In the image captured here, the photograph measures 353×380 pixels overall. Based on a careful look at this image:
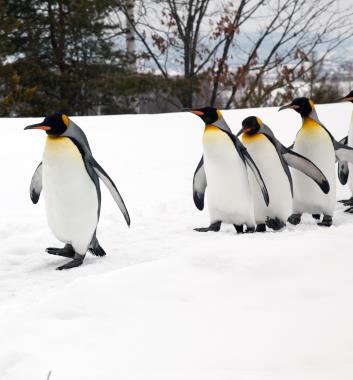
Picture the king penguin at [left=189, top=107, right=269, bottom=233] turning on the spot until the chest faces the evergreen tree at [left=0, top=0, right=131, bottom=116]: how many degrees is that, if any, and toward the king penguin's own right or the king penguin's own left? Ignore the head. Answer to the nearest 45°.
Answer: approximately 135° to the king penguin's own right

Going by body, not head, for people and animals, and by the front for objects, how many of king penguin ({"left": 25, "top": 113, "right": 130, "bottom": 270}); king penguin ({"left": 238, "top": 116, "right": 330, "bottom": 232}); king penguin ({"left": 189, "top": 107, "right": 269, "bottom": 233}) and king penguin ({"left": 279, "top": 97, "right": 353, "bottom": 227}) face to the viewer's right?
0

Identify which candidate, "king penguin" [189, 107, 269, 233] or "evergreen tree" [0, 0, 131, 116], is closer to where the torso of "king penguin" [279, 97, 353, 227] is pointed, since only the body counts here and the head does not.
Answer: the king penguin

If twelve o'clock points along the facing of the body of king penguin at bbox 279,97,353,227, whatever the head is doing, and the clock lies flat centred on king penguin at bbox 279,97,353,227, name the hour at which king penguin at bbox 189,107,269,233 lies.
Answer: king penguin at bbox 189,107,269,233 is roughly at 12 o'clock from king penguin at bbox 279,97,353,227.

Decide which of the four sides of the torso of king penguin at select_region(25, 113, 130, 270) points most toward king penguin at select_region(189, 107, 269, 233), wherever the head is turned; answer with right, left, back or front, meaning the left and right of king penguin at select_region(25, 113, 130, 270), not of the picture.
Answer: back

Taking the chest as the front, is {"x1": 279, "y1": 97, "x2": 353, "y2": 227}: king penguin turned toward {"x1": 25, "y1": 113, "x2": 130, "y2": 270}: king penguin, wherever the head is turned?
yes

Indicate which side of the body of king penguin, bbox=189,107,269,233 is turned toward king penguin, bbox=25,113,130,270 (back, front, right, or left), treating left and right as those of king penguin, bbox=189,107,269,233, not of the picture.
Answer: front

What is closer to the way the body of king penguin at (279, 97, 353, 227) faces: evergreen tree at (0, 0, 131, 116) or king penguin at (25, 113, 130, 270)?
the king penguin

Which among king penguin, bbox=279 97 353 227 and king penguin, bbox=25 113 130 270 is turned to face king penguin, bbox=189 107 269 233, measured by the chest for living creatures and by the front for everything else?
king penguin, bbox=279 97 353 227

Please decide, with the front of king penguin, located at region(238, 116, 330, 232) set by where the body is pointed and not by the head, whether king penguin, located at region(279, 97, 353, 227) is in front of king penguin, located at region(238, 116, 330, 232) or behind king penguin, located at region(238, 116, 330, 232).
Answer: behind

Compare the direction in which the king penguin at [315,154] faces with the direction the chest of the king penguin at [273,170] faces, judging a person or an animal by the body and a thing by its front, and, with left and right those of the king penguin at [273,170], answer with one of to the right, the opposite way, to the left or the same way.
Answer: the same way

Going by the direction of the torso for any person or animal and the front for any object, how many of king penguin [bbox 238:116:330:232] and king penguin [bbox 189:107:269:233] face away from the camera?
0

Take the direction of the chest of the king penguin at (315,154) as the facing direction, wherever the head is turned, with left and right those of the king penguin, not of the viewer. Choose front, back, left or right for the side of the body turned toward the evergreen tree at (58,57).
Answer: right

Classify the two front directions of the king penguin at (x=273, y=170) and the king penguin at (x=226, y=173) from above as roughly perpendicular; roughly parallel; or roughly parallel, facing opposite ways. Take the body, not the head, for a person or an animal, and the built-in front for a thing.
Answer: roughly parallel

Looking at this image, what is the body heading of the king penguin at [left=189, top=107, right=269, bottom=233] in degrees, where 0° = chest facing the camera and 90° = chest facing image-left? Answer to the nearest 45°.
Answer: approximately 45°

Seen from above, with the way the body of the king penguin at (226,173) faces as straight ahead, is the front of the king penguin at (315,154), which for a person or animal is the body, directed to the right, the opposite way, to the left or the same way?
the same way

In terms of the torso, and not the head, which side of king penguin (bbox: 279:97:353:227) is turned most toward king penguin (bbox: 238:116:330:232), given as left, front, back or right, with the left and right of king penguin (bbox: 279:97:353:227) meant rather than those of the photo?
front

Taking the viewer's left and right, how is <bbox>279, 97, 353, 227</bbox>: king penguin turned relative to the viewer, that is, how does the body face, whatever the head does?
facing the viewer and to the left of the viewer
